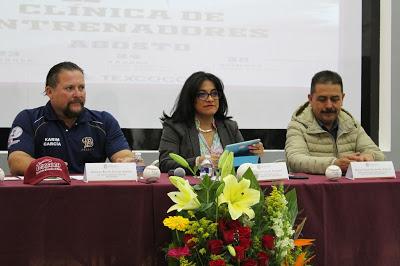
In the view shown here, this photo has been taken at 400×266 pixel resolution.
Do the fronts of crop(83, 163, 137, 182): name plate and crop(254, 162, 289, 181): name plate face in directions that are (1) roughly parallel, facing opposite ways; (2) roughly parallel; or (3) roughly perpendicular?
roughly parallel

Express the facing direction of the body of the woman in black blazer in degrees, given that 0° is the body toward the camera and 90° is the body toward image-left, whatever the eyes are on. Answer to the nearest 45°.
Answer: approximately 315°

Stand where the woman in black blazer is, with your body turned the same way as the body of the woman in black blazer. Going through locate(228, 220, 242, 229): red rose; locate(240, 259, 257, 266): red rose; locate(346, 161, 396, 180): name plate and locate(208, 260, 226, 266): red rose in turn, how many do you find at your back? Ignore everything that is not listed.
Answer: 0

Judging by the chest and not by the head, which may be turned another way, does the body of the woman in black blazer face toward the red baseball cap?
no

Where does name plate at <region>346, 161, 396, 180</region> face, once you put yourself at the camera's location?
facing the viewer

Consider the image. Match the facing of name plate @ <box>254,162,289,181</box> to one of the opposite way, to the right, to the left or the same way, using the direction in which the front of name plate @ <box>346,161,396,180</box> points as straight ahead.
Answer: the same way

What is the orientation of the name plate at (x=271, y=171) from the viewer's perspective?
toward the camera

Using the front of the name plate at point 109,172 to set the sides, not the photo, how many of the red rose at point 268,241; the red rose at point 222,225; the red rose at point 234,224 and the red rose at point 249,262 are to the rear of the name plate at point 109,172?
0

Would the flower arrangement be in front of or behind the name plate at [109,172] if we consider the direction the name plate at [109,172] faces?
in front

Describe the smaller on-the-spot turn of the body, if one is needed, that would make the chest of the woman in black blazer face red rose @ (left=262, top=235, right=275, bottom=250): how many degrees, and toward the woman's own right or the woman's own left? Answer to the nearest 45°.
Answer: approximately 45° to the woman's own right

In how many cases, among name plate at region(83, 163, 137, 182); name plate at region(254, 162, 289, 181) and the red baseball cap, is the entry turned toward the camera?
3

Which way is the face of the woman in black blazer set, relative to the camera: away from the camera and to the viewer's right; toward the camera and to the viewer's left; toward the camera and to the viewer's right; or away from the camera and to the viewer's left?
toward the camera and to the viewer's right

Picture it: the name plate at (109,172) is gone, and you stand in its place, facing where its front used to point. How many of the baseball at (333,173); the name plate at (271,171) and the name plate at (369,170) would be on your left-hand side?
3
